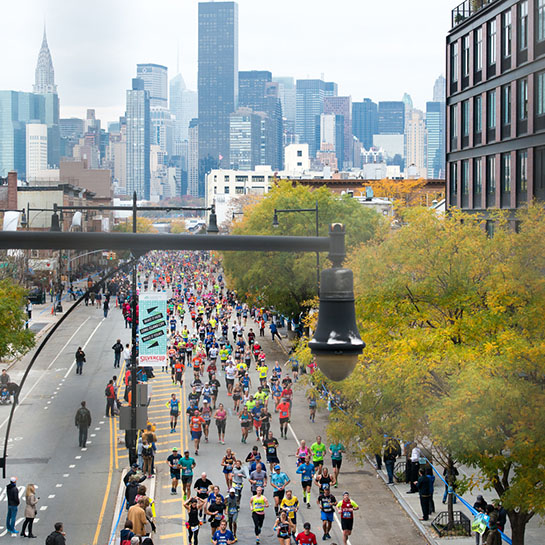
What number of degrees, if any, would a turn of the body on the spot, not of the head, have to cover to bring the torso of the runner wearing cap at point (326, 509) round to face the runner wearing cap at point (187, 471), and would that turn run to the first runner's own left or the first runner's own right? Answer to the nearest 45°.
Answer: approximately 135° to the first runner's own right

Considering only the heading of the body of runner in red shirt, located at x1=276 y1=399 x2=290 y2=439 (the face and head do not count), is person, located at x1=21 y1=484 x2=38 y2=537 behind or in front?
in front

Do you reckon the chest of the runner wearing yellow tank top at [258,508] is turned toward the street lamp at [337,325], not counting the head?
yes

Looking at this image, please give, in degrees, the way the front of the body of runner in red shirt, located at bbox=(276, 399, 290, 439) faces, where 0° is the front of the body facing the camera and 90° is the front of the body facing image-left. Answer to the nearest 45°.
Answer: approximately 0°

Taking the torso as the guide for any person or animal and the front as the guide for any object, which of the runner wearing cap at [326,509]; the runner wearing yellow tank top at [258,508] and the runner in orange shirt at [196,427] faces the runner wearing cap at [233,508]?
the runner in orange shirt

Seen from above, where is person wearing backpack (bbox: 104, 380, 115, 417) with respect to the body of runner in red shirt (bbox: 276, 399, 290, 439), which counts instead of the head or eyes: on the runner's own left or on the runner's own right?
on the runner's own right

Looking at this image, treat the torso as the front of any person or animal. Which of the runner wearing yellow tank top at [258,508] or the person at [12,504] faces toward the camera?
the runner wearing yellow tank top

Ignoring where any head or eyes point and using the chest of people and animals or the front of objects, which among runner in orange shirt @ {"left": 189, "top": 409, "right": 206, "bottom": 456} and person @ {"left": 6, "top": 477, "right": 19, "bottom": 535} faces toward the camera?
the runner in orange shirt

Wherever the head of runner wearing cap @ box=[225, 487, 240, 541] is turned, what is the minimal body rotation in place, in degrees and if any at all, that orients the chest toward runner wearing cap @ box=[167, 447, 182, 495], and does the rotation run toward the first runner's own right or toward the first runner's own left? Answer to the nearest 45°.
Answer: approximately 135° to the first runner's own right

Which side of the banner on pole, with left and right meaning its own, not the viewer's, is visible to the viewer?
front

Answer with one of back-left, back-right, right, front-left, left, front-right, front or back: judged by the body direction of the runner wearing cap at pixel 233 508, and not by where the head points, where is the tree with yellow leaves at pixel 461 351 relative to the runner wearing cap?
left

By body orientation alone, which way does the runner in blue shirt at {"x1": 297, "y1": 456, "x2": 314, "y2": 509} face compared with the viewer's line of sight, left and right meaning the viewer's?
facing the viewer

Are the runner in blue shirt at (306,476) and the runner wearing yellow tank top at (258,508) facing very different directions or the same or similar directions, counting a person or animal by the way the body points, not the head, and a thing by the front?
same or similar directions

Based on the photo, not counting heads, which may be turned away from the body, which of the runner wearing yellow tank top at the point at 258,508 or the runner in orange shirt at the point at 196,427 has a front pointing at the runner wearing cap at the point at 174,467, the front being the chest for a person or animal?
the runner in orange shirt

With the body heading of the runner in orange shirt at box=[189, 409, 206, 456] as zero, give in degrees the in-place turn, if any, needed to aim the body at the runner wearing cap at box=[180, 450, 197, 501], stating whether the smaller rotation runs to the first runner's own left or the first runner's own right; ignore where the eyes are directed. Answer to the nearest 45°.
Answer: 0° — they already face them

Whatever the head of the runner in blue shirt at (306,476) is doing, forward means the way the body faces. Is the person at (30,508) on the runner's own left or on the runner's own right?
on the runner's own right
